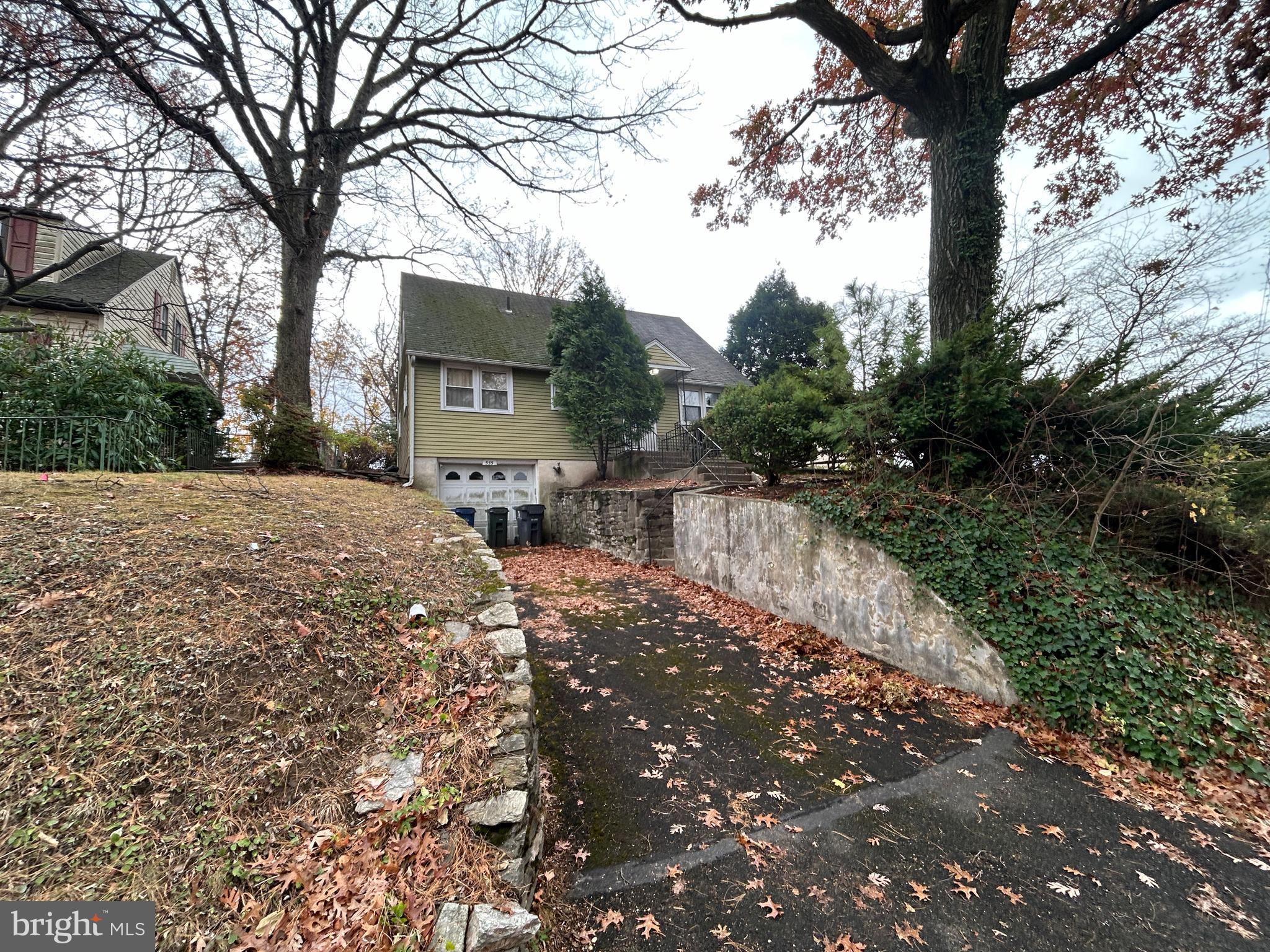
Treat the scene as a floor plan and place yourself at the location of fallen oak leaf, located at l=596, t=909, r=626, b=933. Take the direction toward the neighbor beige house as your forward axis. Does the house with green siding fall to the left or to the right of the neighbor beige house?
right

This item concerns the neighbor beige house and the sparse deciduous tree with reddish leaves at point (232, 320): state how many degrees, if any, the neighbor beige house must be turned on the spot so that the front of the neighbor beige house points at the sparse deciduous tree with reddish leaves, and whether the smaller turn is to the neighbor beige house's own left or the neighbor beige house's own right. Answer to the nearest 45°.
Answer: approximately 135° to the neighbor beige house's own left

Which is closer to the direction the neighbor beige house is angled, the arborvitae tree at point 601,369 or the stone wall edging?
the stone wall edging

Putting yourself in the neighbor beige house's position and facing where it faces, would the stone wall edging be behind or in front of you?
in front

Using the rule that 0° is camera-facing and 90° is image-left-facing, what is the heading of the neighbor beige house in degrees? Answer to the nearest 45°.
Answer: approximately 0°

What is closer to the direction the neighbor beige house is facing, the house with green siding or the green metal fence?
the green metal fence

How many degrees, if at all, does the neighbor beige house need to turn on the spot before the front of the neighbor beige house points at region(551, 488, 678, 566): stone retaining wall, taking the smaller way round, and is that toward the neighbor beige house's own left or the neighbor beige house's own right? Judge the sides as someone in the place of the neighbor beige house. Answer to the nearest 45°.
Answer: approximately 45° to the neighbor beige house's own left
